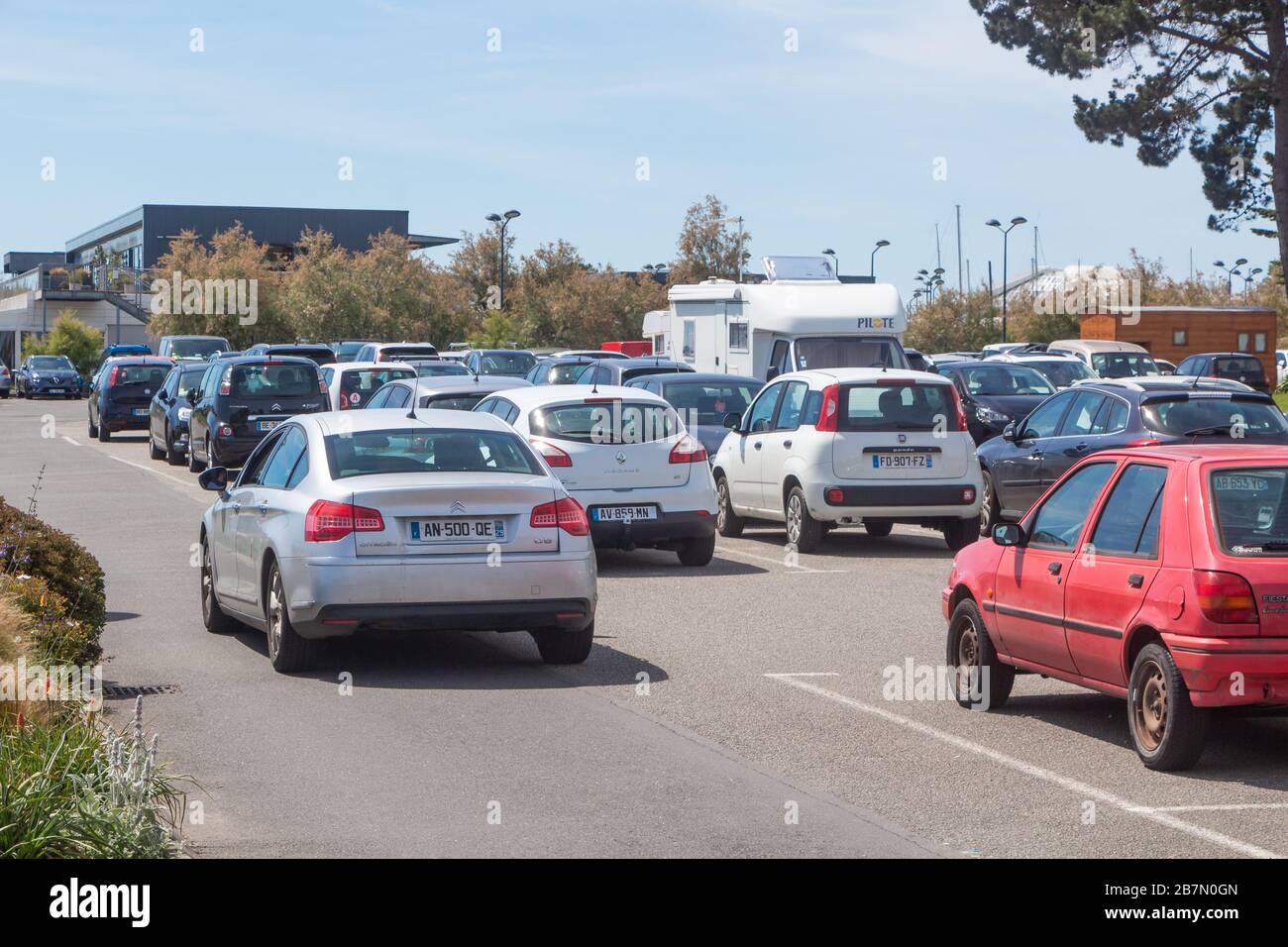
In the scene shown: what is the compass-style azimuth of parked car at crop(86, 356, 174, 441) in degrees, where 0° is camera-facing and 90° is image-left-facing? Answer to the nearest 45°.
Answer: approximately 180°

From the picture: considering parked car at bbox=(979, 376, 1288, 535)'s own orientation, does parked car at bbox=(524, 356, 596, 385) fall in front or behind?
in front

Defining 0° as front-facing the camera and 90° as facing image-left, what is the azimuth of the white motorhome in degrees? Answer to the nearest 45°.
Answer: approximately 315°

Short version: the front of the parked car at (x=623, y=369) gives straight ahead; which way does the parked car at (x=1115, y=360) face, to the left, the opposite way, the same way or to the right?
the opposite way

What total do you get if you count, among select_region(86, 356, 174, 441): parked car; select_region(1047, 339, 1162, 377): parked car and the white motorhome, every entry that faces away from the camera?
1

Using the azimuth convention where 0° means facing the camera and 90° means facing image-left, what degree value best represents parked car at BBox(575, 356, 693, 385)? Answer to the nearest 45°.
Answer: approximately 135°

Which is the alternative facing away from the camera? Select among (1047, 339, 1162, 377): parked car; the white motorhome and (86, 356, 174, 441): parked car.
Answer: (86, 356, 174, 441): parked car

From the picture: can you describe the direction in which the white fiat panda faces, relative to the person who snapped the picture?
facing away from the viewer and to the left of the viewer

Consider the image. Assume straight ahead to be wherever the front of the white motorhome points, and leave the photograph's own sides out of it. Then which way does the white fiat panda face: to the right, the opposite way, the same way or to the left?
the opposite way

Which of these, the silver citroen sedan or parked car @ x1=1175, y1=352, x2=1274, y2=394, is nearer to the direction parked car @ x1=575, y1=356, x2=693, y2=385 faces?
the parked car

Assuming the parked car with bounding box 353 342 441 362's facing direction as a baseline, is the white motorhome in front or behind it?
behind

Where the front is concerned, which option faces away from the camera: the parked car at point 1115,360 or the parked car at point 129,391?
the parked car at point 129,391

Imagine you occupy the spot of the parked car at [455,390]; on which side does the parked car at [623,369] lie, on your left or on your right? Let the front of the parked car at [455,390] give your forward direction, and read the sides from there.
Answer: on your right
